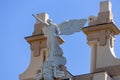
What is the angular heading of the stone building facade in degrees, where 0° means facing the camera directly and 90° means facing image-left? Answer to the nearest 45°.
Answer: approximately 45°
